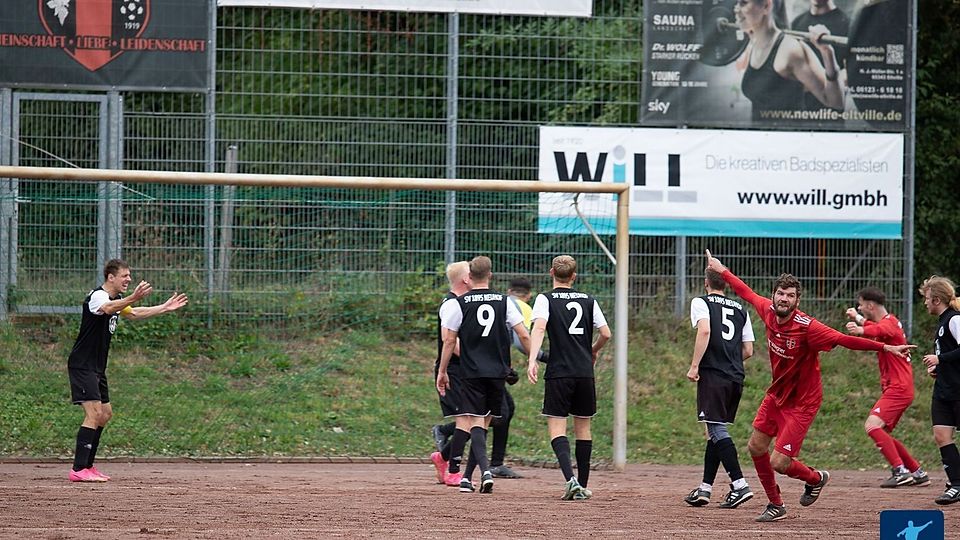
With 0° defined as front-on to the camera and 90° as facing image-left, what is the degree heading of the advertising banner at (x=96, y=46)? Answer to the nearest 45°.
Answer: approximately 0°

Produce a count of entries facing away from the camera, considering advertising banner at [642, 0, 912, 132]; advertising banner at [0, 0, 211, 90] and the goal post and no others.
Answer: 0

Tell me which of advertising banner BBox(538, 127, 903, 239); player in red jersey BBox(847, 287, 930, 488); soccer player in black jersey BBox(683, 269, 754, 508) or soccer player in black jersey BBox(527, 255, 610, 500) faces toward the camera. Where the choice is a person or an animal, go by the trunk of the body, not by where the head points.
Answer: the advertising banner

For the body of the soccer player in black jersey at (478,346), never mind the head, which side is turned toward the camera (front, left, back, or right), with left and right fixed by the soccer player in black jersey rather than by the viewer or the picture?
back

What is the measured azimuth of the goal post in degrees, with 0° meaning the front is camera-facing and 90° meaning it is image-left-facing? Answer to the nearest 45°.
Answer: approximately 0°

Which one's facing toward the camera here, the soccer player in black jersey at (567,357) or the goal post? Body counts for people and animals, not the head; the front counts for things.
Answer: the goal post

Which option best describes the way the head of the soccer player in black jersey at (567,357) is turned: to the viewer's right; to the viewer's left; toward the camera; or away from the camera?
away from the camera

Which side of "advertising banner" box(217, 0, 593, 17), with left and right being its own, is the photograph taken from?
front

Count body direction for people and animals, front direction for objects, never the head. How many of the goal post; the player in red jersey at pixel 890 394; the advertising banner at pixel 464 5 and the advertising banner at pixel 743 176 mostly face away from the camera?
0

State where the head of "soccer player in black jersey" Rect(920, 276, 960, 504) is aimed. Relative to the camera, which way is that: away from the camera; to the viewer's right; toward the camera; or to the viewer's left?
to the viewer's left

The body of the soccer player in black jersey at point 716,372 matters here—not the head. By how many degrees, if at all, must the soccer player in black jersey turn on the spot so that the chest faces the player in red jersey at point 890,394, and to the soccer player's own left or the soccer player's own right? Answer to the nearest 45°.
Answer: approximately 90° to the soccer player's own right

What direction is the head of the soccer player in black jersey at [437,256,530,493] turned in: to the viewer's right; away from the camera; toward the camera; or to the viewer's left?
away from the camera

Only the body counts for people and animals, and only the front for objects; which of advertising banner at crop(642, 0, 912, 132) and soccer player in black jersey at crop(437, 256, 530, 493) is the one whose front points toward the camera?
the advertising banner

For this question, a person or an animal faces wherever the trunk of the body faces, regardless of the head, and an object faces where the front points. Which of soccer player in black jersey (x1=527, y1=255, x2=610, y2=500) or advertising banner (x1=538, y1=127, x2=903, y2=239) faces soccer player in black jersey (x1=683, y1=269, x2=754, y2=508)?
the advertising banner

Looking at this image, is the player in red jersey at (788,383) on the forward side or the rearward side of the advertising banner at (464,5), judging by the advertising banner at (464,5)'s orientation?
on the forward side

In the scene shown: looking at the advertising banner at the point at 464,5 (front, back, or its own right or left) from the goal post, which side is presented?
front

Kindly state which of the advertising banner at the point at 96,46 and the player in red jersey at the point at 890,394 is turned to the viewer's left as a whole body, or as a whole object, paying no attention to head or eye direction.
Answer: the player in red jersey

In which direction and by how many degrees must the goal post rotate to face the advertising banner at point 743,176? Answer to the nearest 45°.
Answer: approximately 135° to its left

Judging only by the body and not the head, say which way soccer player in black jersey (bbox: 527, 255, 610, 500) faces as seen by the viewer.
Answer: away from the camera
